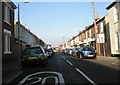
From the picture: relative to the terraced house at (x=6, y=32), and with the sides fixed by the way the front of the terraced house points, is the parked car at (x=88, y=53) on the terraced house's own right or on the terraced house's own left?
on the terraced house's own left

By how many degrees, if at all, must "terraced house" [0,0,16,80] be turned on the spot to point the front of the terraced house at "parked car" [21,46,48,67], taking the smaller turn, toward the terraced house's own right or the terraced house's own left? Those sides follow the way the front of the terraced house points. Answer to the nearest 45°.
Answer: approximately 45° to the terraced house's own left

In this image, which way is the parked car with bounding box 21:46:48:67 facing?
away from the camera

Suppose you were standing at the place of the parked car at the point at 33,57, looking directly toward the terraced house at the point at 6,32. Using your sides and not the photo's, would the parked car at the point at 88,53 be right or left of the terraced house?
right

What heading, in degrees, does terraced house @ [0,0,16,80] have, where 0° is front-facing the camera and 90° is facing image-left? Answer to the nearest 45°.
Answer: approximately 315°

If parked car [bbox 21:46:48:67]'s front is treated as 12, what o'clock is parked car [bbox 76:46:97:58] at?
parked car [bbox 76:46:97:58] is roughly at 1 o'clock from parked car [bbox 21:46:48:67].

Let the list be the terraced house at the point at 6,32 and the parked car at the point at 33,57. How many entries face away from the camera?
1
